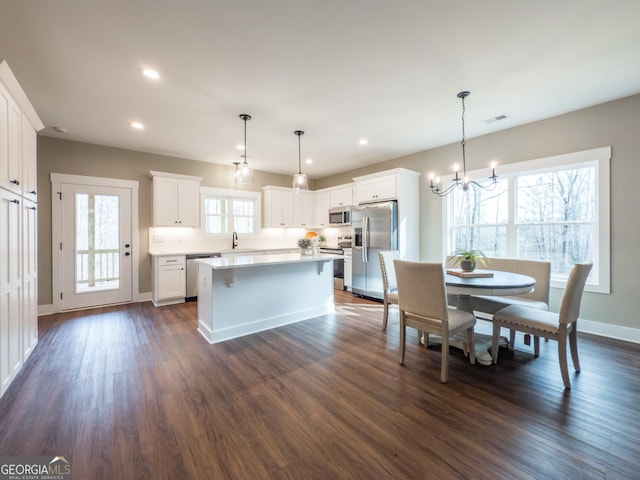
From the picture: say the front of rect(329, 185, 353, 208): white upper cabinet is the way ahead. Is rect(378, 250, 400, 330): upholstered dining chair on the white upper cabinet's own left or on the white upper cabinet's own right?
on the white upper cabinet's own left

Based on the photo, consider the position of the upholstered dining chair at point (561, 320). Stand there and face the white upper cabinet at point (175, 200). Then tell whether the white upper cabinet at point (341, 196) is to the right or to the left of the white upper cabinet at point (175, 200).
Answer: right

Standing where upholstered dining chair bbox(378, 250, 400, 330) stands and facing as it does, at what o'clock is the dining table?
The dining table is roughly at 12 o'clock from the upholstered dining chair.

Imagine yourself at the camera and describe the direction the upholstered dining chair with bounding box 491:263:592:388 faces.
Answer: facing away from the viewer and to the left of the viewer

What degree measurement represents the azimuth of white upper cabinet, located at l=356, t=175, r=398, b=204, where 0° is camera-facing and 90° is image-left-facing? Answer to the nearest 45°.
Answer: approximately 45°

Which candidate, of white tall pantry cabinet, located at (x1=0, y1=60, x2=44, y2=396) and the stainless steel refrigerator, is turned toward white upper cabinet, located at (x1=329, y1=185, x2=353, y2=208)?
white tall pantry cabinet, located at (x1=0, y1=60, x2=44, y2=396)

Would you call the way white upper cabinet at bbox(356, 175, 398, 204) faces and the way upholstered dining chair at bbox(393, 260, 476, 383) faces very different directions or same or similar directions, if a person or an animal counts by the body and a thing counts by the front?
very different directions

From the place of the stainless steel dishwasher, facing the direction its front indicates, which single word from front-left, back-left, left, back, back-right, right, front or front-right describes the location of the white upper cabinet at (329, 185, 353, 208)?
left

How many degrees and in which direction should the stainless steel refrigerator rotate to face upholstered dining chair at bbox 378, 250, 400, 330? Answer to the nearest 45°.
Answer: approximately 45° to its left

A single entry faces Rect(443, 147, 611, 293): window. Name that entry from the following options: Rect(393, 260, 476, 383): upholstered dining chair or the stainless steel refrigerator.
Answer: the upholstered dining chair

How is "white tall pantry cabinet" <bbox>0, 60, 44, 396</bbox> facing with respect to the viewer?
to the viewer's right

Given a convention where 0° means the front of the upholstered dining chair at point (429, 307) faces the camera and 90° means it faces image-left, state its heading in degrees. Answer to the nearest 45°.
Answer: approximately 225°

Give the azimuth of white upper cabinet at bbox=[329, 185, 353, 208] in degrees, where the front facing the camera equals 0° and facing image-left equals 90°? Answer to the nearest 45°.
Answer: approximately 45°
